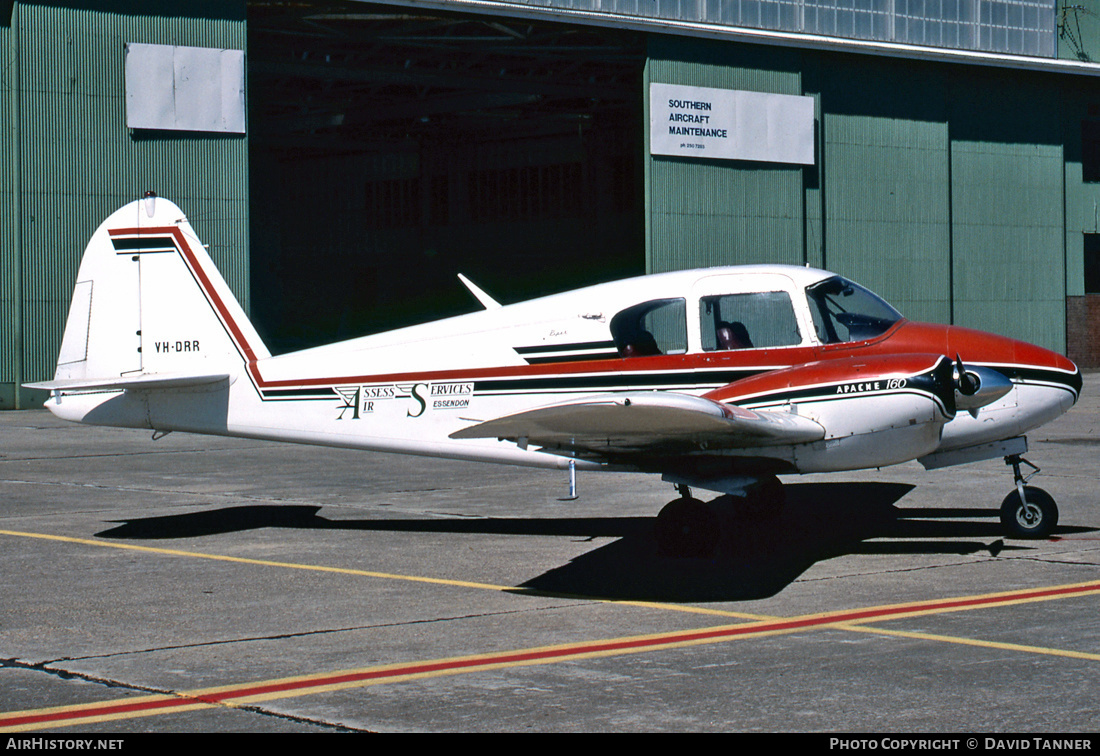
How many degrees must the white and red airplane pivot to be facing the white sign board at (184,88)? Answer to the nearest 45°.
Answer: approximately 135° to its left

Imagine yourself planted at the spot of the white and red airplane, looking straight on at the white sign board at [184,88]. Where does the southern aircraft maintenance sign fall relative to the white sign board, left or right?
right

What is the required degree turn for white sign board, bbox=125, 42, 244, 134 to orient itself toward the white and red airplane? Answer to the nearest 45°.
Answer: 0° — it already faces it

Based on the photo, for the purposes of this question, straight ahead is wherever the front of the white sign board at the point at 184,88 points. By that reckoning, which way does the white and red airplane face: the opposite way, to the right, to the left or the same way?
to the left

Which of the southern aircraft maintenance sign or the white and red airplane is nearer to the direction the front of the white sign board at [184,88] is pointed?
the white and red airplane

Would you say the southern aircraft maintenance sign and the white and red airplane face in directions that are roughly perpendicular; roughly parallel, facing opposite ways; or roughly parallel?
roughly perpendicular

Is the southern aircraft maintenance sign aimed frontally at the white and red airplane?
yes

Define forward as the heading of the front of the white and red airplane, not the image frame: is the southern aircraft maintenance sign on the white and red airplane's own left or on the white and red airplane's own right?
on the white and red airplane's own left

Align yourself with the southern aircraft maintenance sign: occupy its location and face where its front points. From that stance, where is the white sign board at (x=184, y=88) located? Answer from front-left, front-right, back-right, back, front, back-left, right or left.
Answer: front-right

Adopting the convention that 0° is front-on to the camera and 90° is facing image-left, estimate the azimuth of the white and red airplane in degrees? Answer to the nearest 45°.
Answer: approximately 270°
